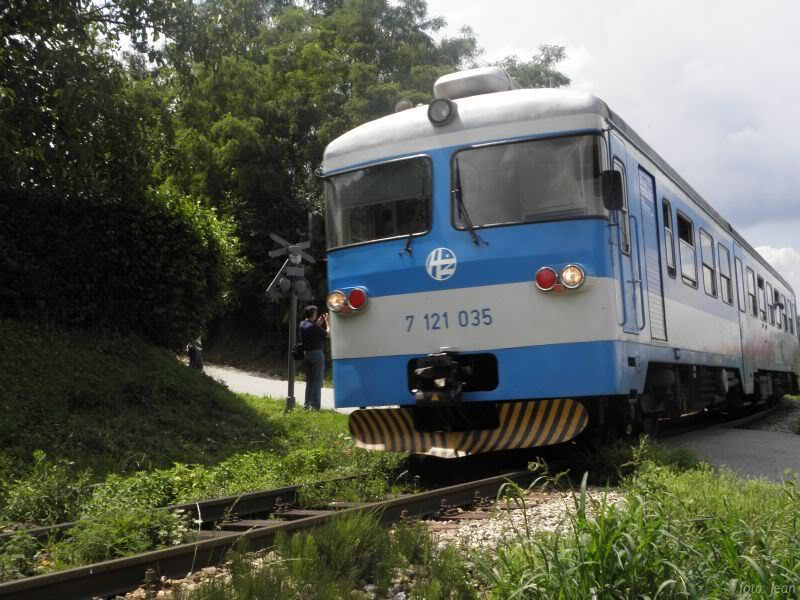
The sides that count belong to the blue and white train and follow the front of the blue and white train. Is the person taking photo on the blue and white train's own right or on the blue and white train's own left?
on the blue and white train's own right

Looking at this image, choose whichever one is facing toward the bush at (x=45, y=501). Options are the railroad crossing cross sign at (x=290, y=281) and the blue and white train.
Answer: the blue and white train

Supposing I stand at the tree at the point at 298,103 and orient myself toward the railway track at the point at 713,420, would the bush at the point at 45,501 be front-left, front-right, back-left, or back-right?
front-right

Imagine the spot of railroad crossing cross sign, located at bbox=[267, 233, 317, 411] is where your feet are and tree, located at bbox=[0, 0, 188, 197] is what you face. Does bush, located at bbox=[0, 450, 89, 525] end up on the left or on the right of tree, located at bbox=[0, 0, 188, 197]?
left

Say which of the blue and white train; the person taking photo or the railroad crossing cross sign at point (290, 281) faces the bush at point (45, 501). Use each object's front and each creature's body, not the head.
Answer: the blue and white train

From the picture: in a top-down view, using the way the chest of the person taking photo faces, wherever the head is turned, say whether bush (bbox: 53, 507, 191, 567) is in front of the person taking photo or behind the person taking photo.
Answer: behind

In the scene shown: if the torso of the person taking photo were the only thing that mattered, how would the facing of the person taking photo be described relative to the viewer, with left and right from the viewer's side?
facing away from the viewer and to the right of the viewer

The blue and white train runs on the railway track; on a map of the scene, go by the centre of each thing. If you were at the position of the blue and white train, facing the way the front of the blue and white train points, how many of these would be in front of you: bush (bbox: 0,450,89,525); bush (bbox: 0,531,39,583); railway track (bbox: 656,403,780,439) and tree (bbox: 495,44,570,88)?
2

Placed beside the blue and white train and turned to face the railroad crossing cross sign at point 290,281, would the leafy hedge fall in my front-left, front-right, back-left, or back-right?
front-left
